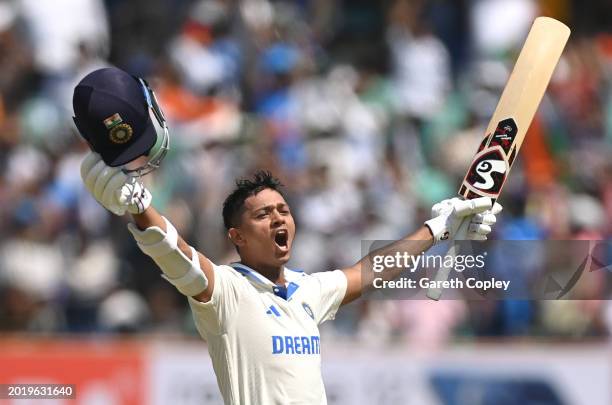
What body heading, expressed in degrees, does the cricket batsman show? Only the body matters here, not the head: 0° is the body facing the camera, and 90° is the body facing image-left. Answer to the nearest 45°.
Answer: approximately 315°
